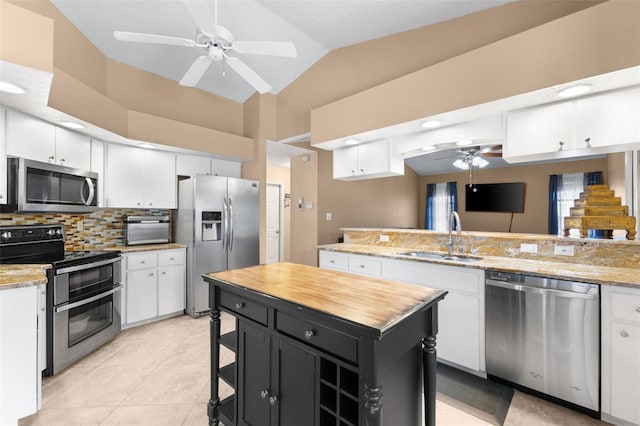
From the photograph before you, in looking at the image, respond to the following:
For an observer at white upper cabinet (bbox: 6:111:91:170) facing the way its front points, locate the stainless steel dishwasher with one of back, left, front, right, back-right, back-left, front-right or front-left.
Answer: front

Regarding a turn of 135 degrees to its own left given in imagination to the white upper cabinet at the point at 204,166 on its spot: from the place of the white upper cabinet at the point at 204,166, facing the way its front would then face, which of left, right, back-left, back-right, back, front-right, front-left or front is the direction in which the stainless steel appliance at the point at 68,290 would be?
back-left

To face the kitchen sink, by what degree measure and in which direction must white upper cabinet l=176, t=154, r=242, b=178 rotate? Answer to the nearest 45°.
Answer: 0° — it already faces it

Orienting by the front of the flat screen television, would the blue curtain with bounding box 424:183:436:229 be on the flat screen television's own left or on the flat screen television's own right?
on the flat screen television's own right

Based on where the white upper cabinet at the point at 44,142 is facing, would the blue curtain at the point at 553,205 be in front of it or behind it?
in front

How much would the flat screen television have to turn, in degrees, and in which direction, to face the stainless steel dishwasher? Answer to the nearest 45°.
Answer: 0° — it already faces it

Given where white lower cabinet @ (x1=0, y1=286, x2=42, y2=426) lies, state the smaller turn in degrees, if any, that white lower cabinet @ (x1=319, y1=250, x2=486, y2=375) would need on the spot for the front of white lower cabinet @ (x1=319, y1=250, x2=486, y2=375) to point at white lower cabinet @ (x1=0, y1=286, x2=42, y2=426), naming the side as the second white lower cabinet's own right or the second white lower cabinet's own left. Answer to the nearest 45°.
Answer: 0° — it already faces it

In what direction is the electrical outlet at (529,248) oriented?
toward the camera

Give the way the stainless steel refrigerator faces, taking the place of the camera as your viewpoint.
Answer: facing the viewer and to the right of the viewer

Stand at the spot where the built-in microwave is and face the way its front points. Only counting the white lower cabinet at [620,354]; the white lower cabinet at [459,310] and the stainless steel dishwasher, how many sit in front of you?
3

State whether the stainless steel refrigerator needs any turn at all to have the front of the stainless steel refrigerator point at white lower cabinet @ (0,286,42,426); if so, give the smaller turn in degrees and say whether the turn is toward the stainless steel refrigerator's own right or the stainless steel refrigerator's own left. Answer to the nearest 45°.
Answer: approximately 90° to the stainless steel refrigerator's own right

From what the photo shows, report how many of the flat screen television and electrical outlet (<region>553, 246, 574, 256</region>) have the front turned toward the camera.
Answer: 2

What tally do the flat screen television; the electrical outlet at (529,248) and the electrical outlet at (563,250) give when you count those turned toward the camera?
3

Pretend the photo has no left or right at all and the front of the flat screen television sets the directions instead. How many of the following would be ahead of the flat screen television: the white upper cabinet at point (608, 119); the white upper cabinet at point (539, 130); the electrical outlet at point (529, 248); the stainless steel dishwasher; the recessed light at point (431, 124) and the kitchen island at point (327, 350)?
6

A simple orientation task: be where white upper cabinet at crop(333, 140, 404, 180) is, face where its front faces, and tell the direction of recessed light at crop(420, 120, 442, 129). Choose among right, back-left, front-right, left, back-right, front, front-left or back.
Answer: left

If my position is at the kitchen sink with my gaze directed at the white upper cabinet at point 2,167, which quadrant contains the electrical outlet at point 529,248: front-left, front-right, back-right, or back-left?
back-left
